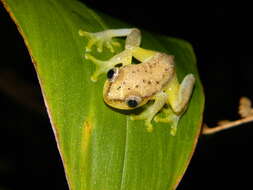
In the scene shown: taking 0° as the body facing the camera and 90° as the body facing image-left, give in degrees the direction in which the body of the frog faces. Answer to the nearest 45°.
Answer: approximately 45°
